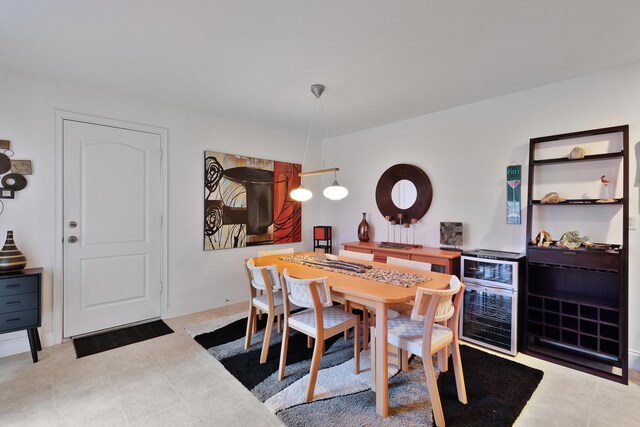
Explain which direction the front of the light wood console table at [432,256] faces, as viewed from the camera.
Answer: facing the viewer and to the left of the viewer

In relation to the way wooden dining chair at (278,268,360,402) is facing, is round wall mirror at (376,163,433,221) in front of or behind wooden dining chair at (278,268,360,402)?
in front

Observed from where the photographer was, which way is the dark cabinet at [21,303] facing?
facing the viewer

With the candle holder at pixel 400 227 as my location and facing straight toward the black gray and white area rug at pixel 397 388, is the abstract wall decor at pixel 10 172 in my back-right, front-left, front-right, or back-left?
front-right

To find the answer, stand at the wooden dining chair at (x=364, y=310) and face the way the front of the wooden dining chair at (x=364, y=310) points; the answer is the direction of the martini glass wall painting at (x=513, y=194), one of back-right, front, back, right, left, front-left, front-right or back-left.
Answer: back-left

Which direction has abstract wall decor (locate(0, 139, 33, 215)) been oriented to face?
toward the camera

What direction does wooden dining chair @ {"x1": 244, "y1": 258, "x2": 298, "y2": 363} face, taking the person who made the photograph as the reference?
facing away from the viewer and to the right of the viewer

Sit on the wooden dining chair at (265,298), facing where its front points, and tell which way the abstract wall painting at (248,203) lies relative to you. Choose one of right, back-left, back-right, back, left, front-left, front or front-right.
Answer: front-left

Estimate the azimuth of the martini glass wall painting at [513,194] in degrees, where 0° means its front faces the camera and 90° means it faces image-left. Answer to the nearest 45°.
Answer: approximately 0°

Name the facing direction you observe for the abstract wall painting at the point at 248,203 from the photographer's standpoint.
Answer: facing the viewer and to the right of the viewer

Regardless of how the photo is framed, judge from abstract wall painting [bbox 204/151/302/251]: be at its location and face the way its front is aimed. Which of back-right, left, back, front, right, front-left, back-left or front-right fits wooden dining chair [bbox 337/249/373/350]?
front

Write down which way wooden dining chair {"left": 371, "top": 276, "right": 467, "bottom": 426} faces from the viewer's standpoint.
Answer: facing away from the viewer and to the left of the viewer

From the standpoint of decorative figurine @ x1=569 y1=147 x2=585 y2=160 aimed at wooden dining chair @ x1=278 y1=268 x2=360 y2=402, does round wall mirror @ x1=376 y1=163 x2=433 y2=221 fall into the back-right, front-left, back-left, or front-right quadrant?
front-right

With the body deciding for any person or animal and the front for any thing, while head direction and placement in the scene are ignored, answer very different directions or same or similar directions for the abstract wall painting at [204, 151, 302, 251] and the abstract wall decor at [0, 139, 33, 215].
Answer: same or similar directions
